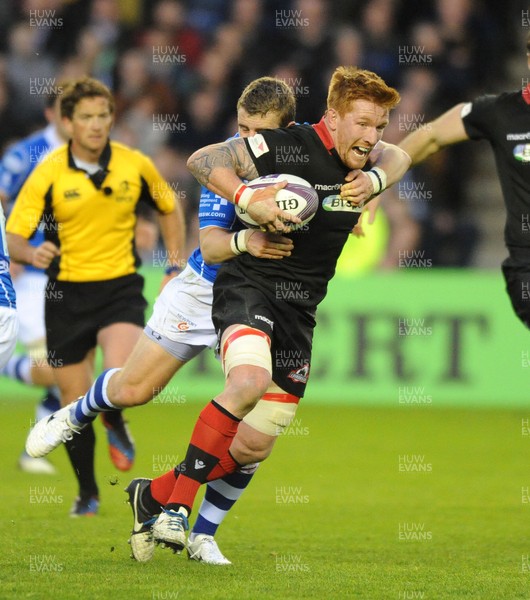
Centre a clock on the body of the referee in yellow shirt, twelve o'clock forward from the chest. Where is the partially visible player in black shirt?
The partially visible player in black shirt is roughly at 10 o'clock from the referee in yellow shirt.

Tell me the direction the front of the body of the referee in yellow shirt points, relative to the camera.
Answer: toward the camera

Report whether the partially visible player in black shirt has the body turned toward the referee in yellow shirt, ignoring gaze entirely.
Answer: no

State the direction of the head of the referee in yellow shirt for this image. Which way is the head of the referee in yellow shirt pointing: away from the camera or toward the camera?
toward the camera
